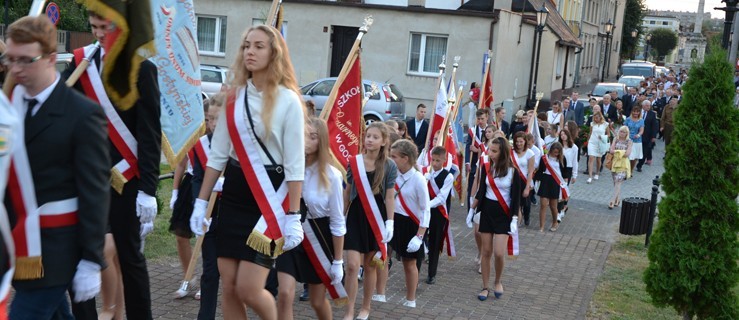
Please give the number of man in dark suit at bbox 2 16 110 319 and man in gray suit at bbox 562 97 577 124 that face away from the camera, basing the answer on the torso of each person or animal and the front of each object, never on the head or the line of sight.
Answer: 0

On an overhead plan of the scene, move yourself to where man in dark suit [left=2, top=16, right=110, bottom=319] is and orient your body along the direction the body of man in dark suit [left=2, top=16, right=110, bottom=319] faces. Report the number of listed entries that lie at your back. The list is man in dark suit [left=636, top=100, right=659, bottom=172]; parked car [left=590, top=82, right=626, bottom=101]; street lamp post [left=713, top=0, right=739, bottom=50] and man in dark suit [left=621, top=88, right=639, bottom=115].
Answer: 4

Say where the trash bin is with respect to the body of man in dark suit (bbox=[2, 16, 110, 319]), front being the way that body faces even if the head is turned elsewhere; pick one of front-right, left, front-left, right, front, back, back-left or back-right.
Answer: back

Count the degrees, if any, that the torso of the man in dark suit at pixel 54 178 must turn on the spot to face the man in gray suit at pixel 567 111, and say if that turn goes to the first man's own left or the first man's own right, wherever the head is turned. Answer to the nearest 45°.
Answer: approximately 180°

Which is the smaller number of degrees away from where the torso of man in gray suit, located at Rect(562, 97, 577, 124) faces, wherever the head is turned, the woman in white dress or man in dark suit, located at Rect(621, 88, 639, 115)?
the woman in white dress

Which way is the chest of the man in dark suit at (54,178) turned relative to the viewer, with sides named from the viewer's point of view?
facing the viewer and to the left of the viewer

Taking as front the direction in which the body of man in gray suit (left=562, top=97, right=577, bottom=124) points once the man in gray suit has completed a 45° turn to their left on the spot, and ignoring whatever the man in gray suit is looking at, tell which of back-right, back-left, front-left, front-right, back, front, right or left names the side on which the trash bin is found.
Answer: front

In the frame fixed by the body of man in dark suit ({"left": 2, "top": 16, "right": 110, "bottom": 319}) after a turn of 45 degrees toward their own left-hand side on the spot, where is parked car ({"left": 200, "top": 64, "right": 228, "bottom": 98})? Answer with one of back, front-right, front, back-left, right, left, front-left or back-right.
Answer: back

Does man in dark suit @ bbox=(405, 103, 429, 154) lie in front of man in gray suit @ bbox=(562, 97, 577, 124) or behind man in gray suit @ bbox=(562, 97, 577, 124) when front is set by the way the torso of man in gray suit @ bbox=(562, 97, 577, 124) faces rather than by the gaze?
in front

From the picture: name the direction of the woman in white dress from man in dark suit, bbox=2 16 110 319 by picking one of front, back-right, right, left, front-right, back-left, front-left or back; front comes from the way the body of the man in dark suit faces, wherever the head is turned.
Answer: back

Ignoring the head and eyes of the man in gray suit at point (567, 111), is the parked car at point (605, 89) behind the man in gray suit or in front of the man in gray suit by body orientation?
behind

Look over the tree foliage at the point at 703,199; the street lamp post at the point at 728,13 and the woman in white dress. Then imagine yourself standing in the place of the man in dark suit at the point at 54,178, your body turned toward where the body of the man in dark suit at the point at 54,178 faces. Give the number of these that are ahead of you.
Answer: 0

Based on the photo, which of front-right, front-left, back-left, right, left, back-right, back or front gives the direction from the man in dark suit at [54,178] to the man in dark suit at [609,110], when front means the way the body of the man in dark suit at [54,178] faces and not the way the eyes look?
back

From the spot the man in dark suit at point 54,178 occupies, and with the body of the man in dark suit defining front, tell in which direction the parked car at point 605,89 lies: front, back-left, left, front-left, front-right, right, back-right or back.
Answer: back

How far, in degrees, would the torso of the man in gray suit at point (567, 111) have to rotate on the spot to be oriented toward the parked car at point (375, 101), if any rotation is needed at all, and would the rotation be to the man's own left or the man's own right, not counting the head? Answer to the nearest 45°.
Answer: approximately 45° to the man's own right

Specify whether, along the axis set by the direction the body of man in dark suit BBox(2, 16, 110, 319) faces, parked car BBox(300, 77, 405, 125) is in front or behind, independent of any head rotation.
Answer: behind

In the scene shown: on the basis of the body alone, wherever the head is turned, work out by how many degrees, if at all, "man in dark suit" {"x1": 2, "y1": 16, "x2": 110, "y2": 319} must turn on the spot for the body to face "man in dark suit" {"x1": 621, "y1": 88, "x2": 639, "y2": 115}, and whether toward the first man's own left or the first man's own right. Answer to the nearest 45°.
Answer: approximately 180°
